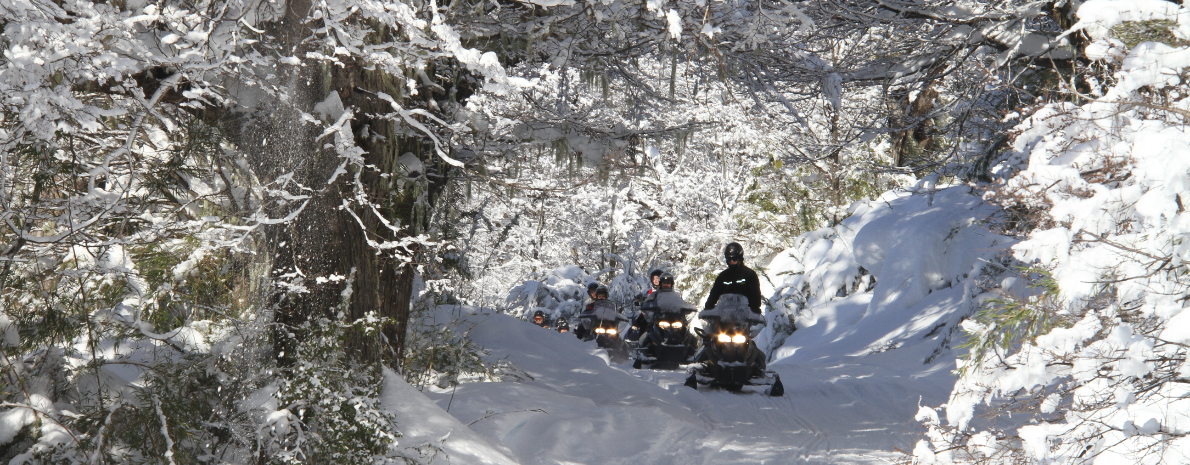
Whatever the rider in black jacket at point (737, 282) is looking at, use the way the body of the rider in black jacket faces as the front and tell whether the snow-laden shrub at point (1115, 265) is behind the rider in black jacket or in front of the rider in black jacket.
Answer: in front

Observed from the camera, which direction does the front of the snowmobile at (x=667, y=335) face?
facing the viewer

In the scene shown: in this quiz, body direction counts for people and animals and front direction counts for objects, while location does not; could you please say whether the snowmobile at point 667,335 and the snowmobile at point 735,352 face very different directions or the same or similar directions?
same or similar directions

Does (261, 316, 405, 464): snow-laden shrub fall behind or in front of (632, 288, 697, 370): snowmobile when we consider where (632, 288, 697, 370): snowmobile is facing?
in front

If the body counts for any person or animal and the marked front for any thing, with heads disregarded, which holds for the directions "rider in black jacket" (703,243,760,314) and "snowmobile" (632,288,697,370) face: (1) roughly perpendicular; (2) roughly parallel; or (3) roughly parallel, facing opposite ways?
roughly parallel

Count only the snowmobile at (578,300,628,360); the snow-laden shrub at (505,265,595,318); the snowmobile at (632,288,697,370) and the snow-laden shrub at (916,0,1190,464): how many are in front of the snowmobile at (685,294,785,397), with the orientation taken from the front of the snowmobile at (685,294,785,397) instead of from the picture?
1

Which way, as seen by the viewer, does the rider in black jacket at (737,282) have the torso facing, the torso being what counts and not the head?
toward the camera

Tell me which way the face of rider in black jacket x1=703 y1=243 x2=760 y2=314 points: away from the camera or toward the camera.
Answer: toward the camera

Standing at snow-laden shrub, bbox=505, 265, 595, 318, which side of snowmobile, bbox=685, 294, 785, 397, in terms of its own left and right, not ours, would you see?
back

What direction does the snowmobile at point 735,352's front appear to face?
toward the camera

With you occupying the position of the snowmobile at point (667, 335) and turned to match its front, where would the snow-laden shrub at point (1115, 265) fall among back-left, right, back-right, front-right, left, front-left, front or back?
front
